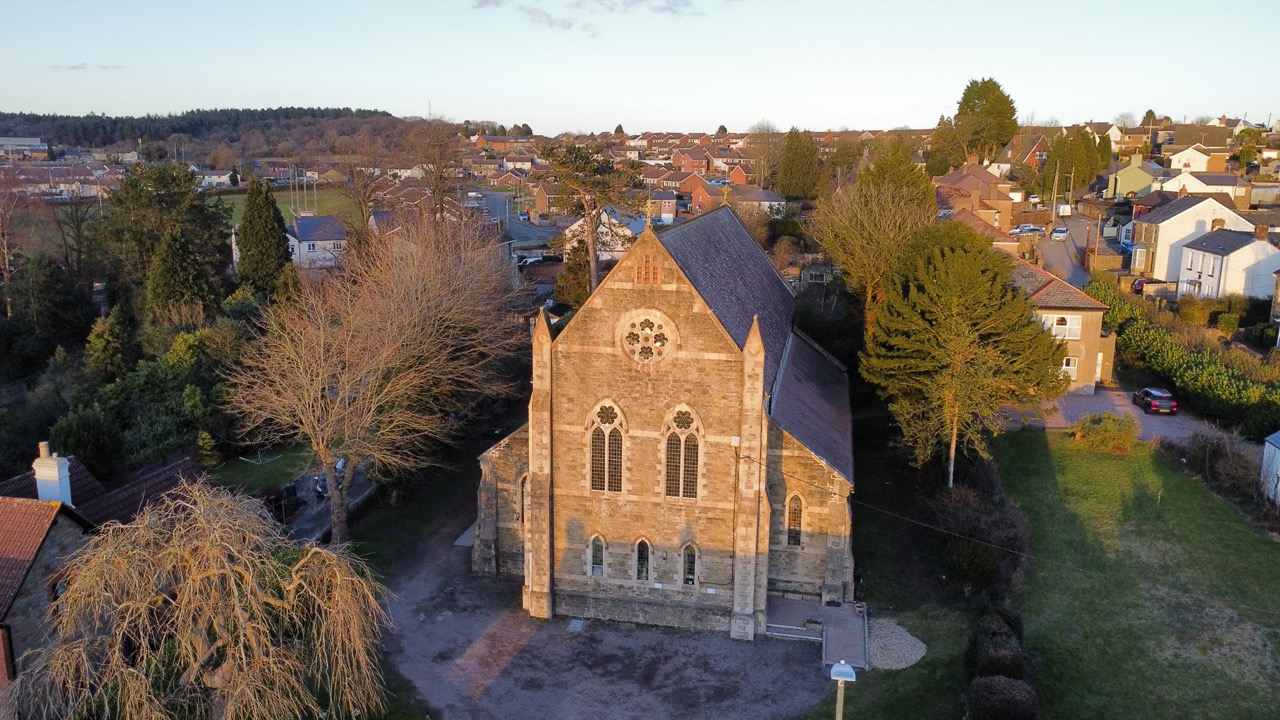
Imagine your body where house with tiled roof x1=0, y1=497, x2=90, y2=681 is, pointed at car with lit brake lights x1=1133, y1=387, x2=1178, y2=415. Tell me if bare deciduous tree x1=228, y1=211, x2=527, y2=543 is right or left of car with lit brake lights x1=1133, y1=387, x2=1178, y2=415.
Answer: left

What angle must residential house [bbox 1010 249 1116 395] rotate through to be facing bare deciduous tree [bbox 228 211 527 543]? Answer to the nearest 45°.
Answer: approximately 45° to its right

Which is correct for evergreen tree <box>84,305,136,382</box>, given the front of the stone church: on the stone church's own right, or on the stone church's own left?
on the stone church's own right

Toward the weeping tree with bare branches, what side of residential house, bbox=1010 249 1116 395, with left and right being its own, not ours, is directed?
front

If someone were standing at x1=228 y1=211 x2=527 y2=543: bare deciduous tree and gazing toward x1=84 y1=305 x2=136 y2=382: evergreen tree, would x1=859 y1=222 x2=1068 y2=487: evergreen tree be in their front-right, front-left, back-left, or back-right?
back-right

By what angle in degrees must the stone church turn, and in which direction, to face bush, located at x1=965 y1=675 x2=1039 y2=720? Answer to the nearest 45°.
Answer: approximately 45° to its left

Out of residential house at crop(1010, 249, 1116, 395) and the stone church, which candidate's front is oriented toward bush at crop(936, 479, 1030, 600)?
the residential house

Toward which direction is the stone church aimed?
toward the camera

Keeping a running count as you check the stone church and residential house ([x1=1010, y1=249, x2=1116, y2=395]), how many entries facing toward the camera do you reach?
2

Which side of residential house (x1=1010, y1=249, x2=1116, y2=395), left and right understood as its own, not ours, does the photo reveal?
front

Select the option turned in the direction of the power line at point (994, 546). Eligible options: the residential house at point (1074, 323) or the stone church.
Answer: the residential house

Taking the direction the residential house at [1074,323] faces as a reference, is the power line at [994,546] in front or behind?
in front

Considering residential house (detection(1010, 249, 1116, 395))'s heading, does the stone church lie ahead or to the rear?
ahead

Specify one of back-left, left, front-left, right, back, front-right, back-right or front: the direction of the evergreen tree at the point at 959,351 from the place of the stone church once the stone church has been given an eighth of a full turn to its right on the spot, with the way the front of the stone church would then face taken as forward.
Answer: back
